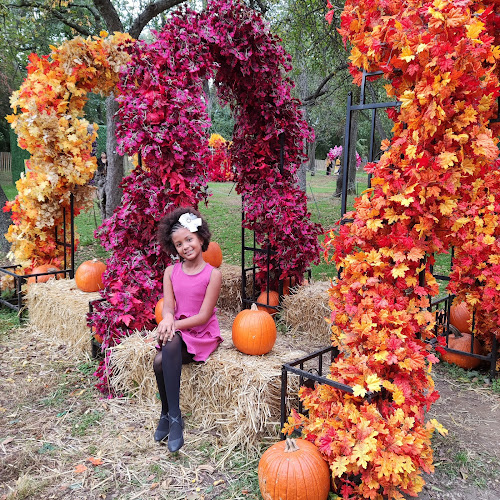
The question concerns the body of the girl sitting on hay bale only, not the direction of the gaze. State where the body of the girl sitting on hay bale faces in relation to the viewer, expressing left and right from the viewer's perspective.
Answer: facing the viewer and to the left of the viewer

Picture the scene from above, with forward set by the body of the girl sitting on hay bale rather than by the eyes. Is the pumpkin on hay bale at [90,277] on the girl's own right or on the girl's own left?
on the girl's own right

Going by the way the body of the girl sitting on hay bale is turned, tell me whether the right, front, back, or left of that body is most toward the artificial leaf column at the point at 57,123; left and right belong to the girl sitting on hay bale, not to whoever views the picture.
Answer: right

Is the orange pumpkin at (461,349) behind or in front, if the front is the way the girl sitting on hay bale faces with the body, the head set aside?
behind

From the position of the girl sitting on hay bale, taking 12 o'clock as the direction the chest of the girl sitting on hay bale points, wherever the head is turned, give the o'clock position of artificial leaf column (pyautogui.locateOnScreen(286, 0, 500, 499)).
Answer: The artificial leaf column is roughly at 9 o'clock from the girl sitting on hay bale.

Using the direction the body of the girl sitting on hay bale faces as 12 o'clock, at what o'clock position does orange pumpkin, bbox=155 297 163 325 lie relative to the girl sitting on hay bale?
The orange pumpkin is roughly at 4 o'clock from the girl sitting on hay bale.

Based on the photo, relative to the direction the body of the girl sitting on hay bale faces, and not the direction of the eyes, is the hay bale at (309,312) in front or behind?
behind

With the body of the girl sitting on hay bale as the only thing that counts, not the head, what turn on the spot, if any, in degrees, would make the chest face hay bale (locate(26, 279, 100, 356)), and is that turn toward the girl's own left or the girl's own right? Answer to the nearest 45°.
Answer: approximately 90° to the girl's own right
